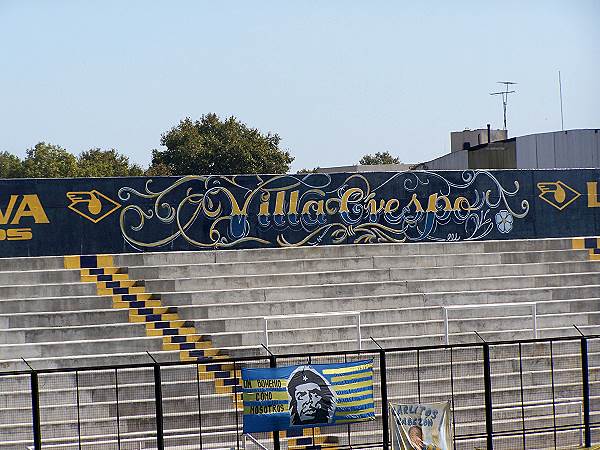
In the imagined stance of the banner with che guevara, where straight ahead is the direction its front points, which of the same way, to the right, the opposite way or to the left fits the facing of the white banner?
the same way

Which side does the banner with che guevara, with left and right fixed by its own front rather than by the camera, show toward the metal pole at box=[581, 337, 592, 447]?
left

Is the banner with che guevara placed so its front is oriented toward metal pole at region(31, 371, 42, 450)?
no

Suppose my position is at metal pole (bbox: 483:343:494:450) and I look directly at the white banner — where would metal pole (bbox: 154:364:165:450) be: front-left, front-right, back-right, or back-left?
front-right

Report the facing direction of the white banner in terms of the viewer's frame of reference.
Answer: facing the viewer

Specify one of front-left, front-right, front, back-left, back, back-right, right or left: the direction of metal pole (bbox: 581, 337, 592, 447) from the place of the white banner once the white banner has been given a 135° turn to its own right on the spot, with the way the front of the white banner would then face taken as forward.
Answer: right

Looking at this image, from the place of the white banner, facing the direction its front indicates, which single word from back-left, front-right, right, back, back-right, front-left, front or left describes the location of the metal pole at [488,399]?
back-left

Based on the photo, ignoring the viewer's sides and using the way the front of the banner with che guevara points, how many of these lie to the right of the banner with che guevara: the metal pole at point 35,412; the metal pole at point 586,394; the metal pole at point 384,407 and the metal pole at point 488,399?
1

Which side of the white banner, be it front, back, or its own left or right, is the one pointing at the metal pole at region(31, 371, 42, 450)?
right

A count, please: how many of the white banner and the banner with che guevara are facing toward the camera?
2

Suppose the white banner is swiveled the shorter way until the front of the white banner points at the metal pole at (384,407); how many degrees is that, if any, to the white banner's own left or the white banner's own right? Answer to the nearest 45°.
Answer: approximately 135° to the white banner's own right

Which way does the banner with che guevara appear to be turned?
toward the camera

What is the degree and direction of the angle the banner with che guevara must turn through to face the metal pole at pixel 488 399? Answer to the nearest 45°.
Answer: approximately 90° to its left

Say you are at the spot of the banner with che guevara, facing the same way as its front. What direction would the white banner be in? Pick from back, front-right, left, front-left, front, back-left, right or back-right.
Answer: left
